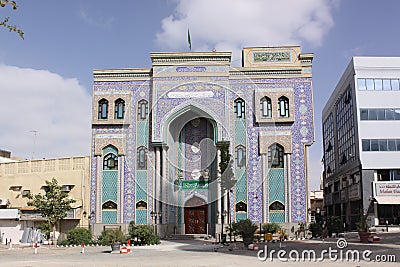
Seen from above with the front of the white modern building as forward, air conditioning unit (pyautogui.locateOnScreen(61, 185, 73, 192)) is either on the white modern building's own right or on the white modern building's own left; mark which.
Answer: on the white modern building's own right

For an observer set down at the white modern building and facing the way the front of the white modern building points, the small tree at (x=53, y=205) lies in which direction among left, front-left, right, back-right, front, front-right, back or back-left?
front-right

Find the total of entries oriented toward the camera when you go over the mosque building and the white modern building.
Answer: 2

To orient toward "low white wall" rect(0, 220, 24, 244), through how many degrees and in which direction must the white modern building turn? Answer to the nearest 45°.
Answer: approximately 45° to its right

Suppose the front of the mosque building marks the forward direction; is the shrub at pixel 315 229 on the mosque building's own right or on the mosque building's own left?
on the mosque building's own left

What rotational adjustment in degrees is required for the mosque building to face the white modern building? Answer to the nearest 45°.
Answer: approximately 135° to its left

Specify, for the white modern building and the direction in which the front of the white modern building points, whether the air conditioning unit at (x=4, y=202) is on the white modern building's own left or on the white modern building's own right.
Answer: on the white modern building's own right

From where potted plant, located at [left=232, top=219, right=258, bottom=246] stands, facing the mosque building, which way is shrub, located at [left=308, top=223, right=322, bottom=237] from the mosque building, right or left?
right
